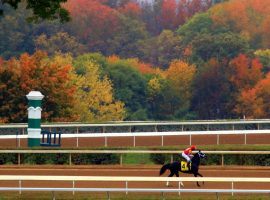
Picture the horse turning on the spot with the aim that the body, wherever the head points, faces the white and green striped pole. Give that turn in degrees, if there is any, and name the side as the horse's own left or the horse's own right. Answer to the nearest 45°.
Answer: approximately 135° to the horse's own left

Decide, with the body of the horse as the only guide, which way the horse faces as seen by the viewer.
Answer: to the viewer's right
